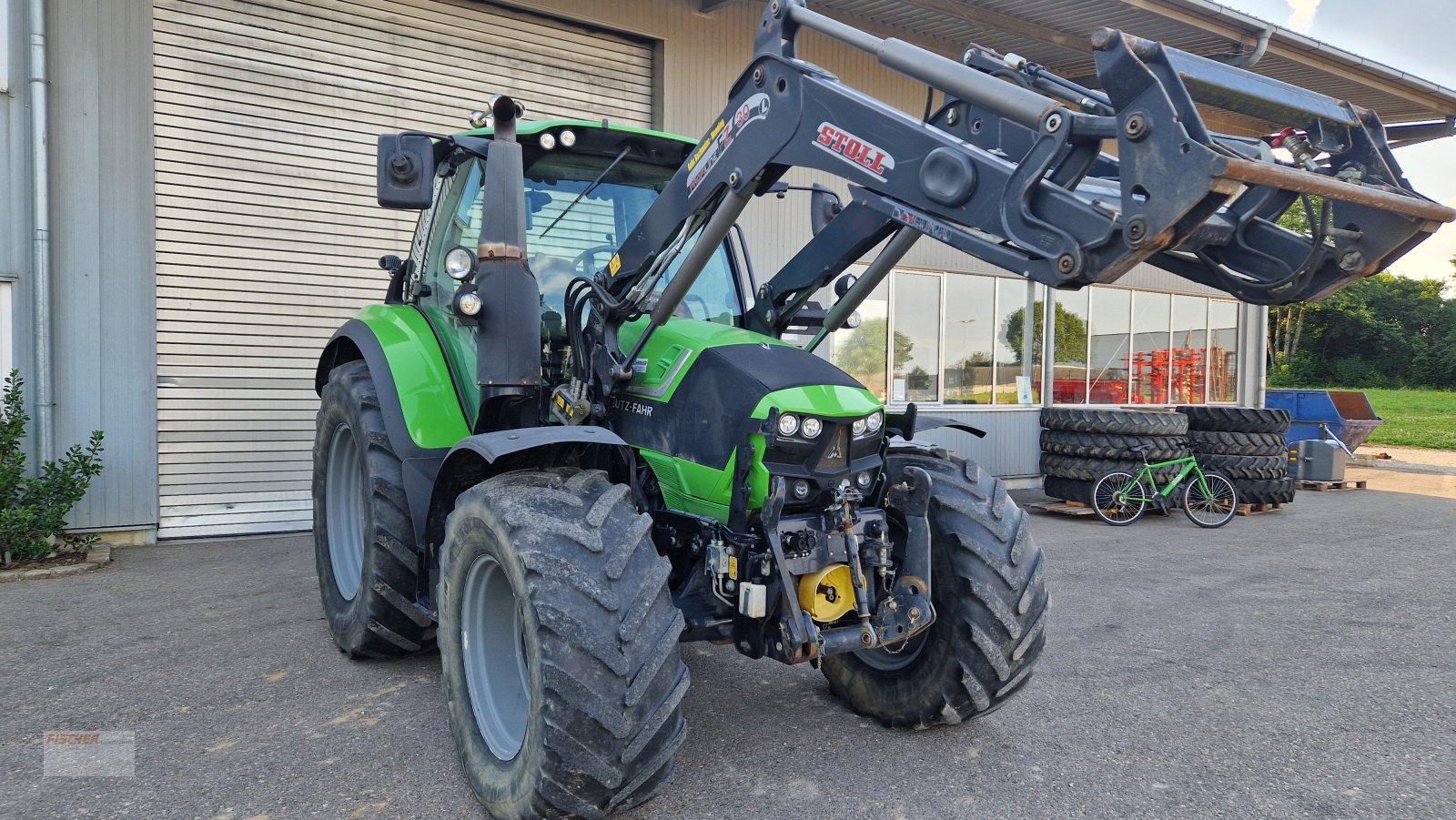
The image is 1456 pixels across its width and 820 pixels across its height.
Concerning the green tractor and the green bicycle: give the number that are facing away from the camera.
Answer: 0

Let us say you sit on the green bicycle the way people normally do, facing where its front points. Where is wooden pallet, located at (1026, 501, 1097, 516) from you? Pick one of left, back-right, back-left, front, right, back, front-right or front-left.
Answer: back

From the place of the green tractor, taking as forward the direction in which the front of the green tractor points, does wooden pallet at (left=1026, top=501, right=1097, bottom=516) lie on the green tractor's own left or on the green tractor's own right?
on the green tractor's own left

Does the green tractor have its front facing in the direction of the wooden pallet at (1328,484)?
no

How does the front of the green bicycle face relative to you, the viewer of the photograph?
facing to the right of the viewer

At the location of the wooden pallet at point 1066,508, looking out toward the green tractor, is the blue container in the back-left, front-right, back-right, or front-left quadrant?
back-left

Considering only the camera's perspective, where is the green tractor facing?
facing the viewer and to the right of the viewer

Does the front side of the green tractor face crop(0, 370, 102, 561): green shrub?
no

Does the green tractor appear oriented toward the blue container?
no

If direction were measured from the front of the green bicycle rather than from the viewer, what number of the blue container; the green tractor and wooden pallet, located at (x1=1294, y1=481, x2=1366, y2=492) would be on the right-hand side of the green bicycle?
1
